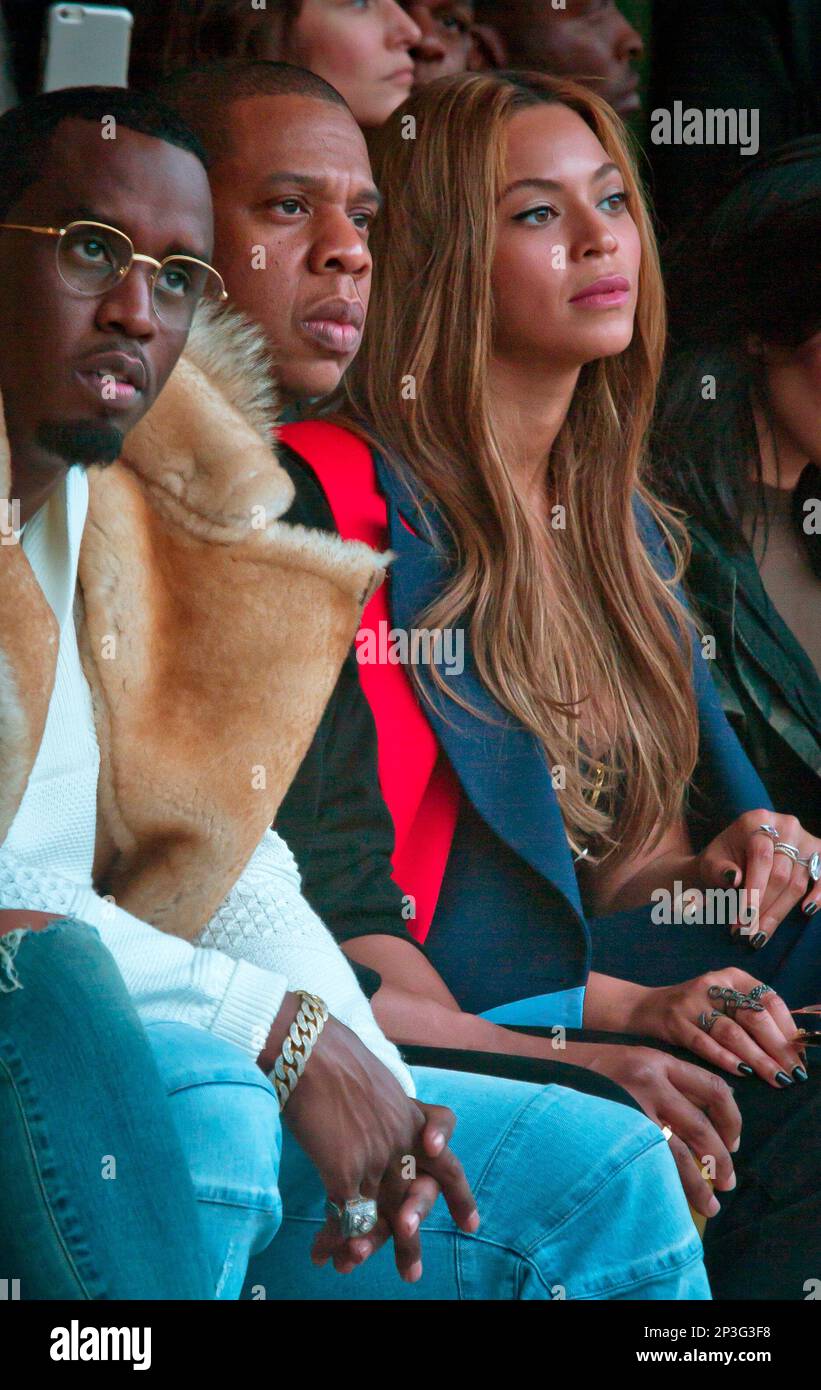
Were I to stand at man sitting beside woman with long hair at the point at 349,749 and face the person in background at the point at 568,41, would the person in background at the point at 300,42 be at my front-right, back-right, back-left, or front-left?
front-left

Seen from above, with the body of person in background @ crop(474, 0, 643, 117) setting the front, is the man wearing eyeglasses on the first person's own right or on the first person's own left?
on the first person's own right

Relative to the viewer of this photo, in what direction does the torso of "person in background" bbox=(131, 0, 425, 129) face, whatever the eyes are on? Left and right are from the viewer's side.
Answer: facing to the right of the viewer

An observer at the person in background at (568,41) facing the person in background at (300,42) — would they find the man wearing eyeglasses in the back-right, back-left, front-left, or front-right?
front-left

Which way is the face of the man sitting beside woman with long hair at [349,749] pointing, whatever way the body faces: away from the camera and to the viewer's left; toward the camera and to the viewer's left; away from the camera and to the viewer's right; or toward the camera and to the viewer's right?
toward the camera and to the viewer's right

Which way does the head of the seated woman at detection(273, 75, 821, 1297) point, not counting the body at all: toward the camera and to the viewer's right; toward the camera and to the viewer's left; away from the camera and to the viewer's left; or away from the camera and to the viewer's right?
toward the camera and to the viewer's right

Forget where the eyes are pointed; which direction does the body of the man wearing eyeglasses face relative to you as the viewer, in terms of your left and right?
facing the viewer and to the right of the viewer

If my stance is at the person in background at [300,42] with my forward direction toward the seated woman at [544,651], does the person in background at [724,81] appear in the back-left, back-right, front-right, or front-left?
front-left
